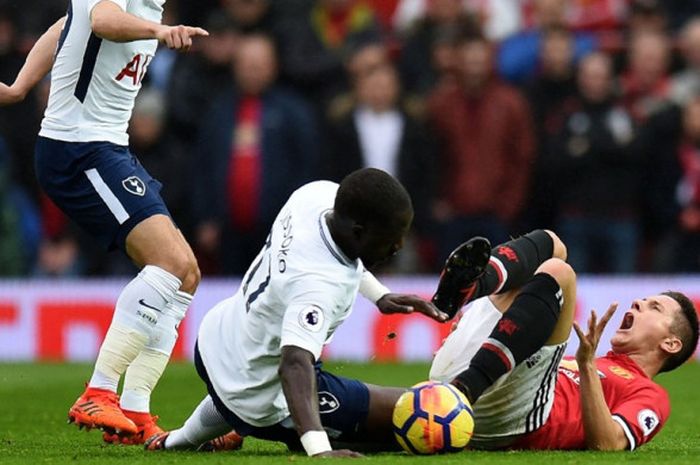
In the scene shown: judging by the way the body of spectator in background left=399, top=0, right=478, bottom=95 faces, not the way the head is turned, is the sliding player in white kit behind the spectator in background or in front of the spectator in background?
in front

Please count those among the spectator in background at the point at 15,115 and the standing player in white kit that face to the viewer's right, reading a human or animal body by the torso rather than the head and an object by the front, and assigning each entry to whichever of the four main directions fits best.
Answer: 1

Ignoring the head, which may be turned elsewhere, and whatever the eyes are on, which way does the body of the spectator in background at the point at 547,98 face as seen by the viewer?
toward the camera

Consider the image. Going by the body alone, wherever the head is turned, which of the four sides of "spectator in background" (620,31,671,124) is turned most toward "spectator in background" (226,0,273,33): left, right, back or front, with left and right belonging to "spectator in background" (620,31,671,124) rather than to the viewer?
right

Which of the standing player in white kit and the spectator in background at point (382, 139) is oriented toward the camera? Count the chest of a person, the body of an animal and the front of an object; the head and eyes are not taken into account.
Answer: the spectator in background

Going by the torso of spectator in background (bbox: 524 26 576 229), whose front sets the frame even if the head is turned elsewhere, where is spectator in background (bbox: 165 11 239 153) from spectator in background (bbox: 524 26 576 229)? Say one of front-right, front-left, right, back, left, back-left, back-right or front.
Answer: right

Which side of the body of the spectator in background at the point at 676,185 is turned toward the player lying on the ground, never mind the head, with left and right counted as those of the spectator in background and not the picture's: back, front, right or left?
front

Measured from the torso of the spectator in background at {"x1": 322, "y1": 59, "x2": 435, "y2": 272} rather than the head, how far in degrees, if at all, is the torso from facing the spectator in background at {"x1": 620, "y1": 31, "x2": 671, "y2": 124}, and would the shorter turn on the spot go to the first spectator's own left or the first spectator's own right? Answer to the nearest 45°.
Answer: approximately 90° to the first spectator's own left

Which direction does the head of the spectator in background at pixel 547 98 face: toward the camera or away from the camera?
toward the camera

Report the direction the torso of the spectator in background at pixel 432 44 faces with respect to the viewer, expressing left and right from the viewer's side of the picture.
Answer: facing the viewer

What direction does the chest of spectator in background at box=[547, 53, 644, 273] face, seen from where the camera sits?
toward the camera

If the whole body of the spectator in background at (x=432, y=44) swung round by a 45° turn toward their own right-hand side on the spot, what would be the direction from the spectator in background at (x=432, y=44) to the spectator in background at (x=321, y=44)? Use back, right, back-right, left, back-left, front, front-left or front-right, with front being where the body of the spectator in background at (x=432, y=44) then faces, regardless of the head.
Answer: front-right

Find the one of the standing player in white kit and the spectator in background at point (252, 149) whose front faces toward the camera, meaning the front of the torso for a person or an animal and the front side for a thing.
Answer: the spectator in background

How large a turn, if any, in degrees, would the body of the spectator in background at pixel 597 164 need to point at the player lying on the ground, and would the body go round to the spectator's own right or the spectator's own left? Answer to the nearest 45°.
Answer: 0° — they already face them

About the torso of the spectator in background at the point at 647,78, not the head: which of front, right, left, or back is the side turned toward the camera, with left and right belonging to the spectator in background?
front
